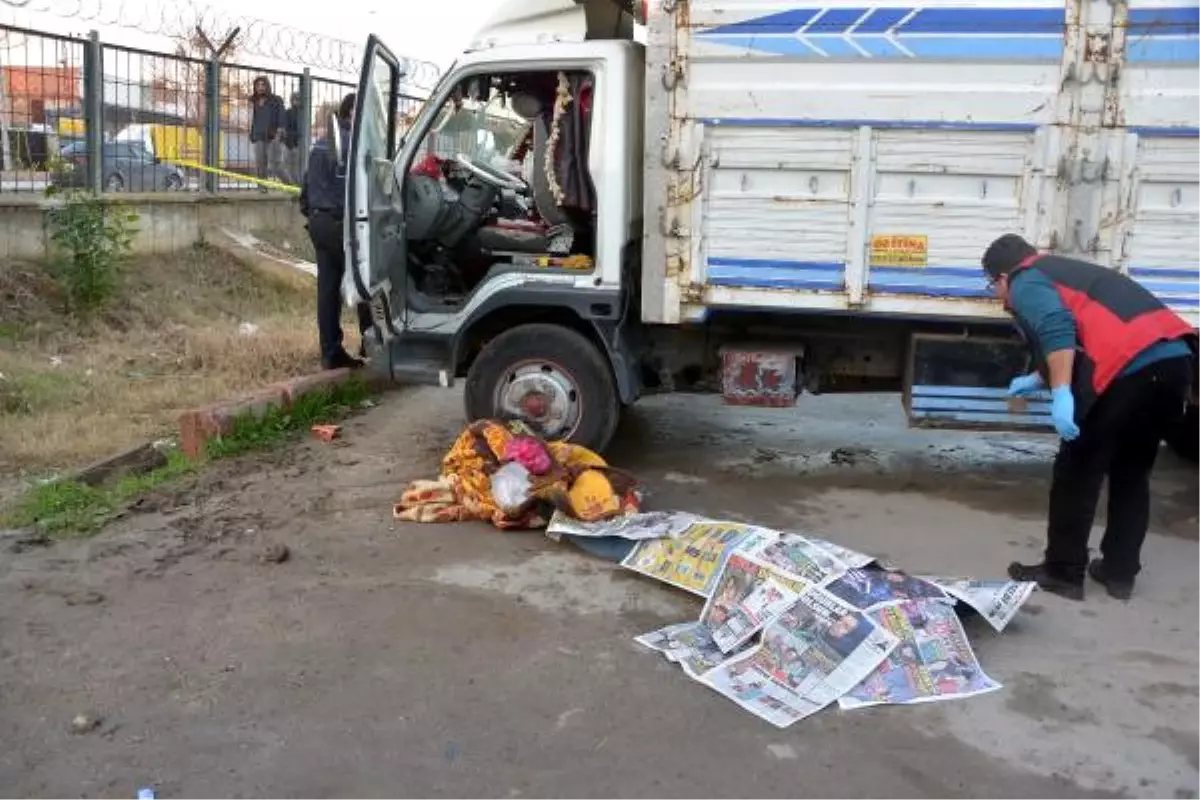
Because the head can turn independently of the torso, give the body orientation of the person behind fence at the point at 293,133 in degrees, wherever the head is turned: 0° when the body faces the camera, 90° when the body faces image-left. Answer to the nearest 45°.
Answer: approximately 0°

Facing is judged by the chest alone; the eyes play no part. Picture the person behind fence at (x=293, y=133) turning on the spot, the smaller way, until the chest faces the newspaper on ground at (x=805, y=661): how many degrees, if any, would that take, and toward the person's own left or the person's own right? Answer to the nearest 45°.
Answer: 0° — they already face it

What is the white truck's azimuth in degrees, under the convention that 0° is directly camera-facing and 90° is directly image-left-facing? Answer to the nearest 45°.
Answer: approximately 90°

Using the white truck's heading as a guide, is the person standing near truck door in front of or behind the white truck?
in front

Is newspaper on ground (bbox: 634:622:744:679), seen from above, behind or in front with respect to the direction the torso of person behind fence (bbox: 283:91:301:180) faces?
in front

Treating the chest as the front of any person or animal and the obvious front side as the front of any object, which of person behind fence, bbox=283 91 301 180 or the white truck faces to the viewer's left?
the white truck

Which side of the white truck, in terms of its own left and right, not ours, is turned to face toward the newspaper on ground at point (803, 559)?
left

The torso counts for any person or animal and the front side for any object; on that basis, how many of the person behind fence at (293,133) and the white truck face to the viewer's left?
1

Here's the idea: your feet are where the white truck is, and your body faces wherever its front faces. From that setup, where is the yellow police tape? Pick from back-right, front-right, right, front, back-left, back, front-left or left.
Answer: front-right

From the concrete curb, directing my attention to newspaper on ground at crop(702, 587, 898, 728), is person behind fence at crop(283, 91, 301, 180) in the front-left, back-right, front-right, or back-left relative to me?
back-left

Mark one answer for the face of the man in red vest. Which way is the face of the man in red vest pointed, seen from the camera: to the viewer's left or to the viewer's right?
to the viewer's left

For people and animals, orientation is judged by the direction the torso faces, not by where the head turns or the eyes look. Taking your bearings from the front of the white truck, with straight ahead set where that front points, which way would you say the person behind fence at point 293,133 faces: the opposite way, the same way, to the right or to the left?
to the left

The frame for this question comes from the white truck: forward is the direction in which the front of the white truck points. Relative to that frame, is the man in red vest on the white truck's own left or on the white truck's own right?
on the white truck's own left
